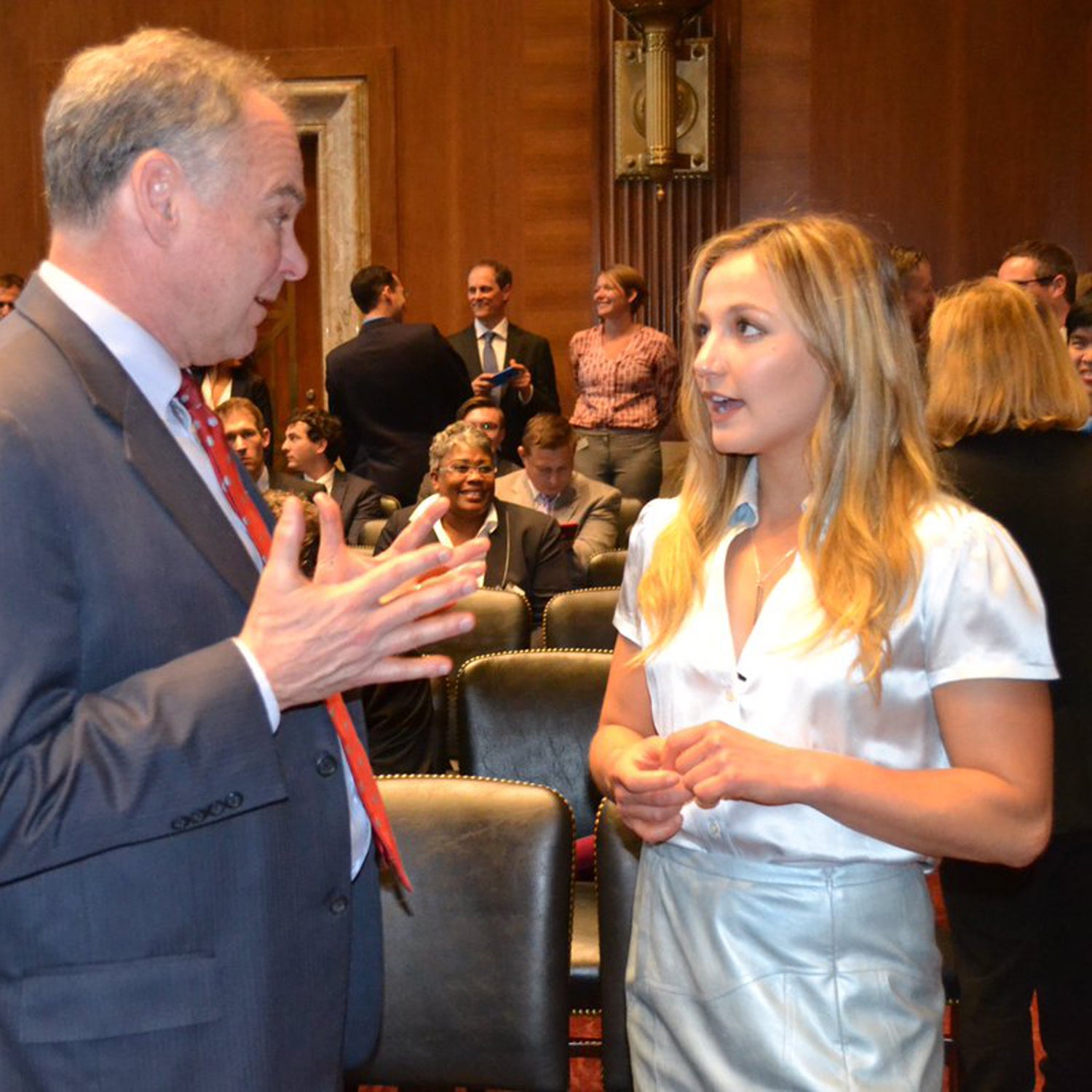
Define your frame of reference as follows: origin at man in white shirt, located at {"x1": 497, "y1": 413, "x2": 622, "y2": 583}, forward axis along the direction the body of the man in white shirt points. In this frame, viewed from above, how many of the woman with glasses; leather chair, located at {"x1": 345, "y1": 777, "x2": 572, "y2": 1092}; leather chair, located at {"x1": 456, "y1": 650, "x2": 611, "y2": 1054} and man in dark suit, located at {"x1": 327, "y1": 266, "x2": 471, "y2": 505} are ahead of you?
3

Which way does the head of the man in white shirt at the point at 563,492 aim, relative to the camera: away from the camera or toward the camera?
toward the camera

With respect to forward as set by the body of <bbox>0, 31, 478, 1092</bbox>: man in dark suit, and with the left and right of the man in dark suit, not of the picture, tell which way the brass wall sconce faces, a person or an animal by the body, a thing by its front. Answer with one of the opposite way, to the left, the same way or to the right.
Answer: to the right

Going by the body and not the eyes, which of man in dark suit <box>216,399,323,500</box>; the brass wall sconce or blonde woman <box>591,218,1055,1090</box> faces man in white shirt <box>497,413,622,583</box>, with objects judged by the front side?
the brass wall sconce

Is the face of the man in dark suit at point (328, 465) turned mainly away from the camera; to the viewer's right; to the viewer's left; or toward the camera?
to the viewer's left

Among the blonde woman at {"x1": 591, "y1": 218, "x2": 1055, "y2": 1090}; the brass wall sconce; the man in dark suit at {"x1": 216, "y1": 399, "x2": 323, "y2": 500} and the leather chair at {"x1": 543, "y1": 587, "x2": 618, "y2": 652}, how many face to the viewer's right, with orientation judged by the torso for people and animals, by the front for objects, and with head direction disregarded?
0

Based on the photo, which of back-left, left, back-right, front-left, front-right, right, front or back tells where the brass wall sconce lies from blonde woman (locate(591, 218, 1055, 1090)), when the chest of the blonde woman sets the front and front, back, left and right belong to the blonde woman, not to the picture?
back-right

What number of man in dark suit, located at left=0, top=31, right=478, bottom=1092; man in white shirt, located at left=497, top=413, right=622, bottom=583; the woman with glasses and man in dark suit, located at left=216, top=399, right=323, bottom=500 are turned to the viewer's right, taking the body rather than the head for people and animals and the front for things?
1

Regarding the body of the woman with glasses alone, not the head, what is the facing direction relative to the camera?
toward the camera

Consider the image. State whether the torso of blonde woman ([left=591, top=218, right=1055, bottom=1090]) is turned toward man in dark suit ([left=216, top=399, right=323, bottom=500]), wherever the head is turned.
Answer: no

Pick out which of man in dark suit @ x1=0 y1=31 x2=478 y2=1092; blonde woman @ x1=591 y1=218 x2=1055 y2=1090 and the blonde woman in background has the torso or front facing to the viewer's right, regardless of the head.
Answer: the man in dark suit

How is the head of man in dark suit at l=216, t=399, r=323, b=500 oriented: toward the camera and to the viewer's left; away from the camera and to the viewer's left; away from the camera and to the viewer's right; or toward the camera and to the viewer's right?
toward the camera and to the viewer's left

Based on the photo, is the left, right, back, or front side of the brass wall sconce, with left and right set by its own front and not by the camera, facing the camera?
front

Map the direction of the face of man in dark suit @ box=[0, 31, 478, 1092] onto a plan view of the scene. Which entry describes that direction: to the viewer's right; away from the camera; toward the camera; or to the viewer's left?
to the viewer's right
